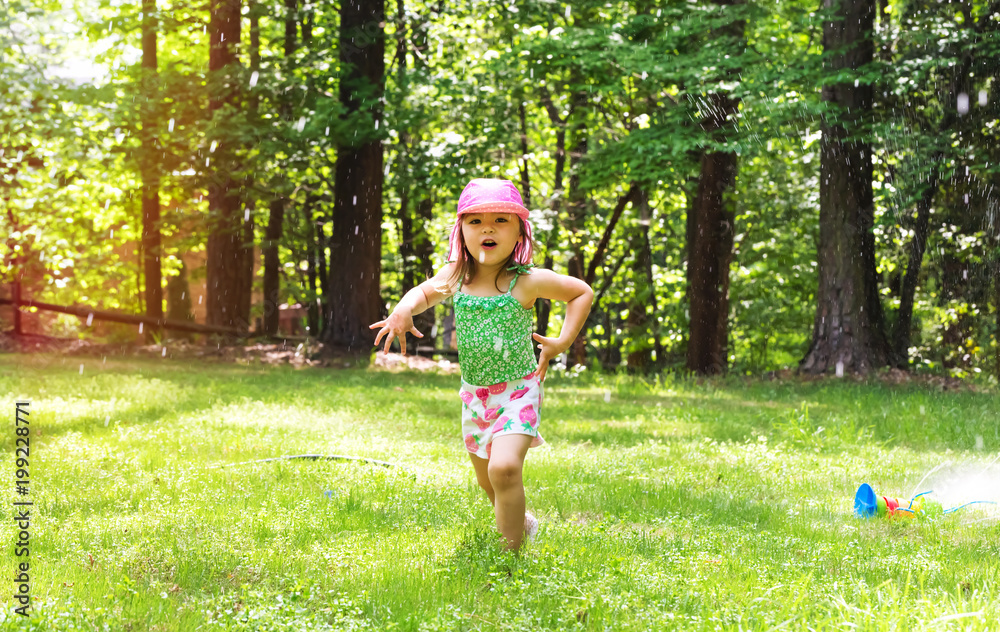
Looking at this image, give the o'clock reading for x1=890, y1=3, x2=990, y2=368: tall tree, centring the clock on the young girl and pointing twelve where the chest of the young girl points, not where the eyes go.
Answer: The tall tree is roughly at 7 o'clock from the young girl.

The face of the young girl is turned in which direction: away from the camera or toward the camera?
toward the camera

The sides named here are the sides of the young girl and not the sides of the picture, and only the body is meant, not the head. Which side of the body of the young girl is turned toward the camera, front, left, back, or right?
front
